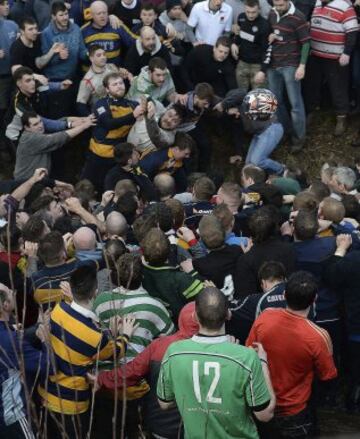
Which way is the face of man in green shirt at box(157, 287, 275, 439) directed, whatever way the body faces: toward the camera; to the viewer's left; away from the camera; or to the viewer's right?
away from the camera

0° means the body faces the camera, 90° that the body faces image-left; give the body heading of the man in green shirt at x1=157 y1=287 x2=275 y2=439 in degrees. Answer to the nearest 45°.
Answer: approximately 180°

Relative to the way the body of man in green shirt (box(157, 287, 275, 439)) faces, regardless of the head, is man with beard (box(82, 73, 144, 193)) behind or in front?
in front

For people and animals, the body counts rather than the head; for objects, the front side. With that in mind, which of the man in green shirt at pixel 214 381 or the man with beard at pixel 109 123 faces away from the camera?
the man in green shirt

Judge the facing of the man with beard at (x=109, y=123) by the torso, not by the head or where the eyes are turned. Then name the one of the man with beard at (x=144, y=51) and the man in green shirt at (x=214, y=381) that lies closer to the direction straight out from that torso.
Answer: the man in green shirt

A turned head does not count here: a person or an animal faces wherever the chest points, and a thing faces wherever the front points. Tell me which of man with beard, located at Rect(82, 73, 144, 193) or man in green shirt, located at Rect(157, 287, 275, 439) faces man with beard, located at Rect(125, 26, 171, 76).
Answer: the man in green shirt

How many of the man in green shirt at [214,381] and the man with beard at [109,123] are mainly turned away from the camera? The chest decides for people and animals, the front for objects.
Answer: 1

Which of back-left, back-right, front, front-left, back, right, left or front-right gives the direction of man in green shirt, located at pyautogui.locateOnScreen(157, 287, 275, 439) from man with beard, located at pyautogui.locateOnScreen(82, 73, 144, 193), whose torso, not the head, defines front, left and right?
front-right

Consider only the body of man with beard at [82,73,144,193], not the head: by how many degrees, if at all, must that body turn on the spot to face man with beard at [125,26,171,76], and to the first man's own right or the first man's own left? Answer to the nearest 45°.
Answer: approximately 90° to the first man's own left

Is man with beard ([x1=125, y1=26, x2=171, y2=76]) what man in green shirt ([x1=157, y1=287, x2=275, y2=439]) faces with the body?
yes

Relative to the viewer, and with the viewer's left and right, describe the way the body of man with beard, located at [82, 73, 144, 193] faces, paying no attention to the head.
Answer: facing the viewer and to the right of the viewer

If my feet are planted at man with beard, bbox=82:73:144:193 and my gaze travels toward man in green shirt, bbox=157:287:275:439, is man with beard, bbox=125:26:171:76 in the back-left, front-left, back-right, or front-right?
back-left
